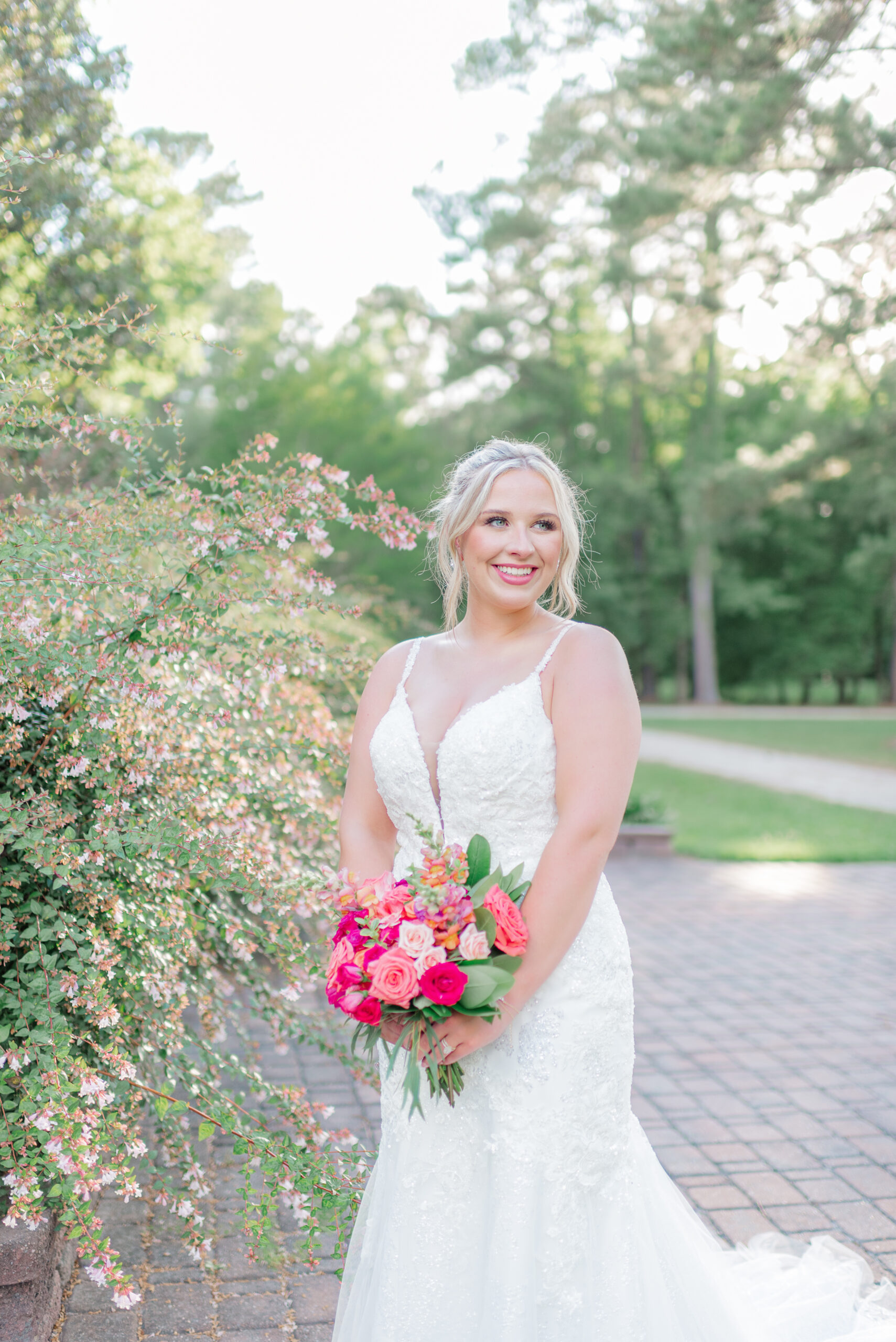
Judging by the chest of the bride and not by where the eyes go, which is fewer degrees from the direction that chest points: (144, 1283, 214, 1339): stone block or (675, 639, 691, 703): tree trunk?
the stone block

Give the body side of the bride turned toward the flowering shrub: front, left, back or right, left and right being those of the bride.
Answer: right

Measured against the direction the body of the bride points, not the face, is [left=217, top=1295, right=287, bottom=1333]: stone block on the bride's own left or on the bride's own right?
on the bride's own right

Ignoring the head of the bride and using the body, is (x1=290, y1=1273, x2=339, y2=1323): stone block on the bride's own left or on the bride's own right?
on the bride's own right

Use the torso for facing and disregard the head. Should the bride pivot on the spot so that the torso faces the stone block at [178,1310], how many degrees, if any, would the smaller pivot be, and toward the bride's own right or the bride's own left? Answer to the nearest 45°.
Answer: approximately 90° to the bride's own right

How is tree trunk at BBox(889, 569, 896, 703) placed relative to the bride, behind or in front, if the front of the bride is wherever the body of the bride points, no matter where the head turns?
behind

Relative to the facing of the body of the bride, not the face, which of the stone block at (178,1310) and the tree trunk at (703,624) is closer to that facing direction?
the stone block

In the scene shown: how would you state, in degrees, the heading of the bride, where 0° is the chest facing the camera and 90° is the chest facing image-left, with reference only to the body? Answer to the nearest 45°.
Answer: approximately 45°

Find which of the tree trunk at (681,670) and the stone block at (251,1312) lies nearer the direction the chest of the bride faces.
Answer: the stone block

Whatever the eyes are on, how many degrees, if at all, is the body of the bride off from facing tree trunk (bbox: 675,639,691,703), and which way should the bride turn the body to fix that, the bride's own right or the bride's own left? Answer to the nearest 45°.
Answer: approximately 135° to the bride's own right
